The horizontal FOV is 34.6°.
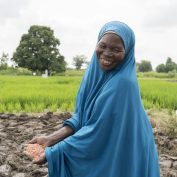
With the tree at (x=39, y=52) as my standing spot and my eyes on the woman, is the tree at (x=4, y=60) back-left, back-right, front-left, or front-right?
back-right

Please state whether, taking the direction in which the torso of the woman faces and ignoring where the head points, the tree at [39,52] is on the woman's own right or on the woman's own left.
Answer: on the woman's own right

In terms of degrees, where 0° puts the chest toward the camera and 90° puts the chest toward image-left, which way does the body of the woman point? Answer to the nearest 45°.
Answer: approximately 45°

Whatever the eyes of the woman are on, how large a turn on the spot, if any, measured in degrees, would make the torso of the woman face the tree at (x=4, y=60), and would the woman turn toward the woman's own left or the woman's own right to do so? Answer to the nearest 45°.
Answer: approximately 135° to the woman's own right
